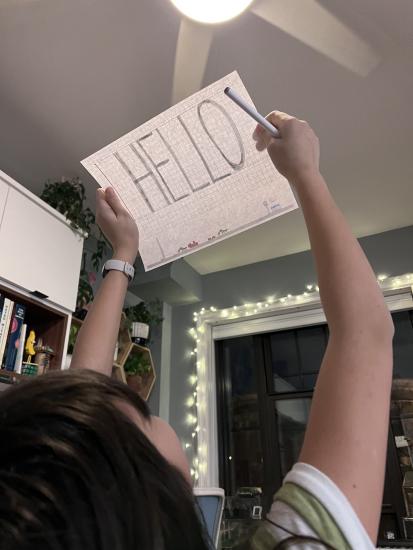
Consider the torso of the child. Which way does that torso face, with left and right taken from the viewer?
facing away from the viewer and to the right of the viewer

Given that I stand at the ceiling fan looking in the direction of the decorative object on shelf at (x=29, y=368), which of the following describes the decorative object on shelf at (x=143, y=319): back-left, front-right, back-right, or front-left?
front-right

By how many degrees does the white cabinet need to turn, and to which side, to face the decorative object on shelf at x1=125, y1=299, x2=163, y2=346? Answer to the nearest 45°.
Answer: approximately 90° to its left

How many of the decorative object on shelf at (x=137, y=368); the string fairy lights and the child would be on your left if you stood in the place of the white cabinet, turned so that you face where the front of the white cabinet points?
2

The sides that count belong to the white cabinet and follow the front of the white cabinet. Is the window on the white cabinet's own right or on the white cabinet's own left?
on the white cabinet's own left

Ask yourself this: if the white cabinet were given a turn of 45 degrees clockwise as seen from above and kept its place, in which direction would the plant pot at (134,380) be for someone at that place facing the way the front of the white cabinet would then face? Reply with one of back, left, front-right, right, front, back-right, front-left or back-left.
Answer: back-left

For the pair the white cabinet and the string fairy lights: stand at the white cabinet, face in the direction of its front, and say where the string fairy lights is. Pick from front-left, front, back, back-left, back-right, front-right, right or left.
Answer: left

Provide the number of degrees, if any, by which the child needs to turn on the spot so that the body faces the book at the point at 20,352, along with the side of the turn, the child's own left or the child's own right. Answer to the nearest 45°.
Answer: approximately 90° to the child's own left

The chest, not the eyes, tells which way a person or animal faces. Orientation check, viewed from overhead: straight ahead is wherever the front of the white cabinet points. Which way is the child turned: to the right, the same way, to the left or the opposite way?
to the left

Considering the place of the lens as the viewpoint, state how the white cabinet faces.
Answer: facing the viewer and to the right of the viewer

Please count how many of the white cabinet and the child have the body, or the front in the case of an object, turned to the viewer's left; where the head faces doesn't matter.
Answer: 0

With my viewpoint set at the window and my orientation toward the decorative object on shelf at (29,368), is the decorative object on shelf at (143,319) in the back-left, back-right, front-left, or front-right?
front-right

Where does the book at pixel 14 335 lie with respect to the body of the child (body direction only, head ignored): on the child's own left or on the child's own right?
on the child's own left

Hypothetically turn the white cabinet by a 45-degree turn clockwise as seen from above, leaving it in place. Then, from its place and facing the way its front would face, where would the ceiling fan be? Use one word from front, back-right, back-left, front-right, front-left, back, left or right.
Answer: front-left

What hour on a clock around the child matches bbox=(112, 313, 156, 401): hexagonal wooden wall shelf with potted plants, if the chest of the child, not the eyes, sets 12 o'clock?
The hexagonal wooden wall shelf with potted plants is roughly at 10 o'clock from the child.
